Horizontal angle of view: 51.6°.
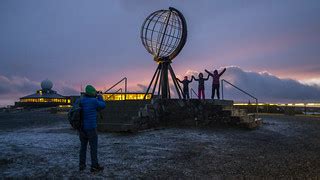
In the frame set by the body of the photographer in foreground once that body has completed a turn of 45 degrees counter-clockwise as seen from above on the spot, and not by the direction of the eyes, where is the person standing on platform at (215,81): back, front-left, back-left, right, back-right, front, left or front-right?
front-right

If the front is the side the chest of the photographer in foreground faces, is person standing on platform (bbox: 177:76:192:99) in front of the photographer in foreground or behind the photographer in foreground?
in front

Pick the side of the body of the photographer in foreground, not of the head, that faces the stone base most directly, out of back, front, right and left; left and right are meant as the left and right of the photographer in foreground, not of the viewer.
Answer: front

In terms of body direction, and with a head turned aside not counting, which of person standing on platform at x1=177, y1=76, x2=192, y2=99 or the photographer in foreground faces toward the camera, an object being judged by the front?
the person standing on platform

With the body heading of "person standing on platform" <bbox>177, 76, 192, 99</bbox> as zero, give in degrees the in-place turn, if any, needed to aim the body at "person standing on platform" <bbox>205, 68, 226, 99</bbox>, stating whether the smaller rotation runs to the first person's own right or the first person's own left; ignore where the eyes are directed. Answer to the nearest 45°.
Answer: approximately 45° to the first person's own left

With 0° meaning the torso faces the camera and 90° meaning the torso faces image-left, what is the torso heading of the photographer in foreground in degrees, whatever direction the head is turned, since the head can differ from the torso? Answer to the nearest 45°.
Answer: approximately 225°

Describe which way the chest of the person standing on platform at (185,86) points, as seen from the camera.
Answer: toward the camera

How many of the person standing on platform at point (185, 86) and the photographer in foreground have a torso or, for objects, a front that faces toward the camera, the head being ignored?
1
